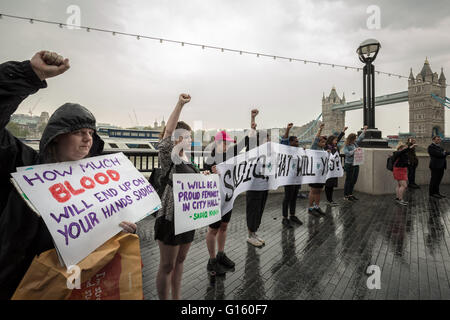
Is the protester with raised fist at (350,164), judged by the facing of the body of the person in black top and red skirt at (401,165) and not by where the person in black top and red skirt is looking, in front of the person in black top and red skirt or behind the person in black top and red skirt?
behind

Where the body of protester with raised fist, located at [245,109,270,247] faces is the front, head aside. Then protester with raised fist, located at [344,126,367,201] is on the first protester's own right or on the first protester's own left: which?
on the first protester's own left

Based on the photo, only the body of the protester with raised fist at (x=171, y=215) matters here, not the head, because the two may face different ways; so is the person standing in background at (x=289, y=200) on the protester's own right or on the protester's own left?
on the protester's own left

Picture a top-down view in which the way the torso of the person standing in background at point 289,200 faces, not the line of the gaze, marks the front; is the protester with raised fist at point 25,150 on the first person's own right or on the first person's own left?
on the first person's own right

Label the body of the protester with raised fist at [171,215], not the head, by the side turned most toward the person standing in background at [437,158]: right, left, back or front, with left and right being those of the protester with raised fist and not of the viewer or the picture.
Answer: left

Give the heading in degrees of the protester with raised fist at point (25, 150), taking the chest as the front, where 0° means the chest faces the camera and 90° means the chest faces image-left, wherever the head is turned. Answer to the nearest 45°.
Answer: approximately 315°

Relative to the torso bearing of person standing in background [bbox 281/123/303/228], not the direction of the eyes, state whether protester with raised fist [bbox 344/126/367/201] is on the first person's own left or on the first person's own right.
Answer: on the first person's own left
